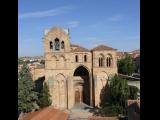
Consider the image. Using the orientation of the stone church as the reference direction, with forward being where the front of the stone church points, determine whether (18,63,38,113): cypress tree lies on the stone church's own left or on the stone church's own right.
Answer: on the stone church's own right

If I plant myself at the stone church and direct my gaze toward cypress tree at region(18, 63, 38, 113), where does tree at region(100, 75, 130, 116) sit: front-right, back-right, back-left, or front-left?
back-left

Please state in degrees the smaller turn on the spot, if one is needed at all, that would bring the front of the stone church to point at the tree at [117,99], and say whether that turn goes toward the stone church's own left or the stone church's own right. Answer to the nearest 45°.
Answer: approximately 45° to the stone church's own left

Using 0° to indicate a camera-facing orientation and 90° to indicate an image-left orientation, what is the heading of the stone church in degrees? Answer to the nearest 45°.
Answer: approximately 0°
